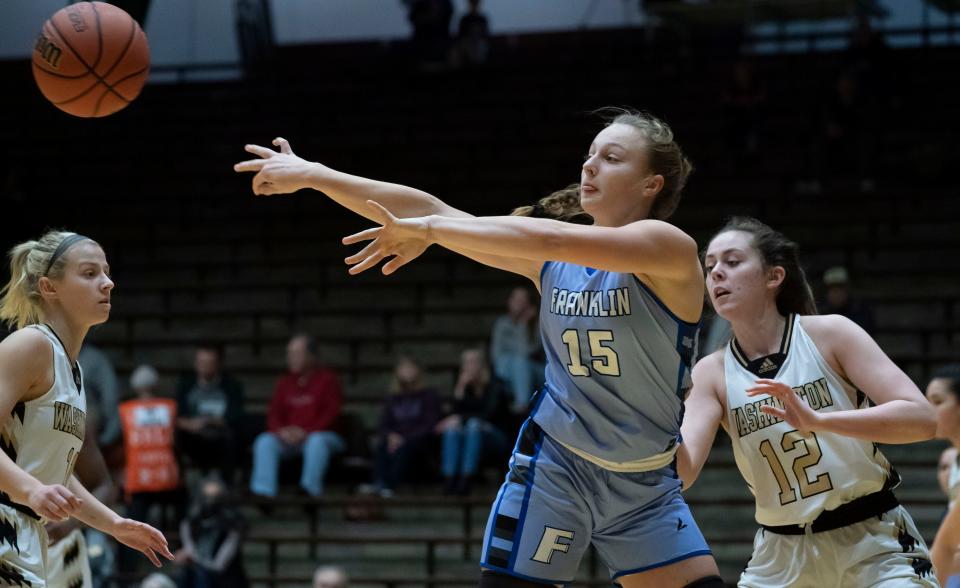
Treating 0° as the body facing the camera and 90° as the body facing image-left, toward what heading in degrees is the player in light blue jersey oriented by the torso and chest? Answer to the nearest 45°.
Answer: approximately 45°

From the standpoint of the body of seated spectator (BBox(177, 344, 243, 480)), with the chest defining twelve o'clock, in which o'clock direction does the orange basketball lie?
The orange basketball is roughly at 12 o'clock from the seated spectator.

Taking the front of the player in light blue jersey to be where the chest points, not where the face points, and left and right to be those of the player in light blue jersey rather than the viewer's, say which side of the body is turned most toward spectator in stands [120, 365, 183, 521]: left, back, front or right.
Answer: right

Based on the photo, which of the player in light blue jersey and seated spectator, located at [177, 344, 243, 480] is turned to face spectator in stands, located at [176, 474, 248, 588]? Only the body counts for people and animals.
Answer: the seated spectator

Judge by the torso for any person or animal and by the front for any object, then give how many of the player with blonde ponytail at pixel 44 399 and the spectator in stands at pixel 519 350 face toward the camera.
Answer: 1

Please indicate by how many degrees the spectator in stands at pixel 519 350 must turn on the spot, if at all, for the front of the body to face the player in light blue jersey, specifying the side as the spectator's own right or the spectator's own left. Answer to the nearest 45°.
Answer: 0° — they already face them

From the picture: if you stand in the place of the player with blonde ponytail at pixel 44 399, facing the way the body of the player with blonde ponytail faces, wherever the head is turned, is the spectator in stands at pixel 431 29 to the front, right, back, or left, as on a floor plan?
left

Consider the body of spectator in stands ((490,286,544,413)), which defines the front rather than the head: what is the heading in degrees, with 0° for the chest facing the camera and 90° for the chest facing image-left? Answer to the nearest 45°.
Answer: approximately 0°

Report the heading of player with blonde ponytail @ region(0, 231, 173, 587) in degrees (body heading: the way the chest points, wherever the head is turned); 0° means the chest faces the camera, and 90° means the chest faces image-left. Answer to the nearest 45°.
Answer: approximately 270°
